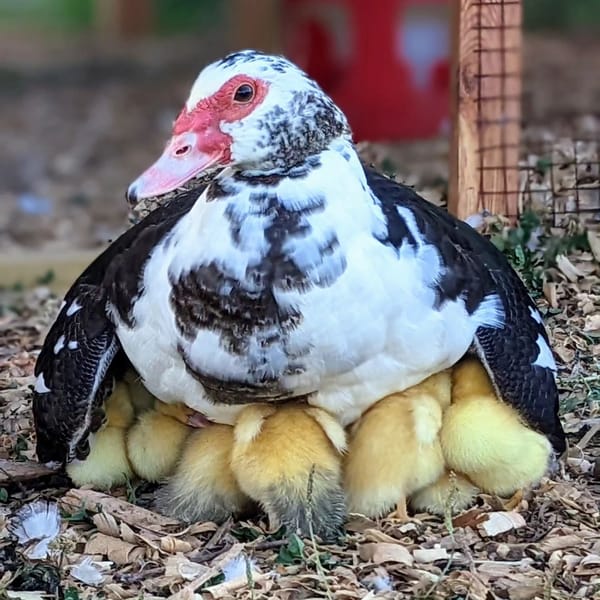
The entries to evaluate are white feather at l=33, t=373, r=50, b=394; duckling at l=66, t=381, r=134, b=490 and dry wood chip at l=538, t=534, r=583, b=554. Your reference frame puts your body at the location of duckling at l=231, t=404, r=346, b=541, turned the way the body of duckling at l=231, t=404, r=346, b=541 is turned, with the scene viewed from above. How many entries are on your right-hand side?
1

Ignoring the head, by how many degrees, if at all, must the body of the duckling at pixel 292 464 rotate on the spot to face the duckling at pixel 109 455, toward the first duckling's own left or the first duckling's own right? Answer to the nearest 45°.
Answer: approximately 45° to the first duckling's own left

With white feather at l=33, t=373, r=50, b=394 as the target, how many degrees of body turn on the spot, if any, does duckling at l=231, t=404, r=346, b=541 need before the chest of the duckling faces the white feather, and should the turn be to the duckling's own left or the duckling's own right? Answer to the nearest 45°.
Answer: approximately 45° to the duckling's own left

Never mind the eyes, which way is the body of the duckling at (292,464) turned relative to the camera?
away from the camera

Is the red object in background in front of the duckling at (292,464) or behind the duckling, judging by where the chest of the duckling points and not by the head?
in front

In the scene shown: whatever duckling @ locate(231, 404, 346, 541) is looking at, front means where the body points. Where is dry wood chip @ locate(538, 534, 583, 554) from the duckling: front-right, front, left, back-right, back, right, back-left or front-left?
right

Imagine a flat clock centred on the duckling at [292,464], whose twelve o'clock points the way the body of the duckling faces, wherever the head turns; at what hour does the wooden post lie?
The wooden post is roughly at 1 o'clock from the duckling.
